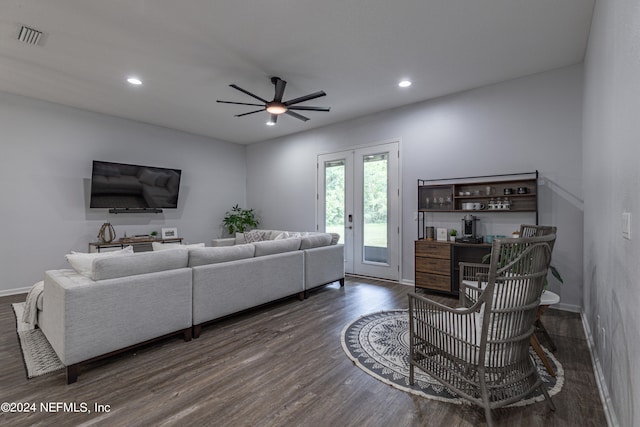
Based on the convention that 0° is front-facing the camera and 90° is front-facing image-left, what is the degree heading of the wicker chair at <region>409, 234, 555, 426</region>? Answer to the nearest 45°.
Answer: approximately 135°

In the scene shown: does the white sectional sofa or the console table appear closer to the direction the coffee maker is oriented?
the white sectional sofa

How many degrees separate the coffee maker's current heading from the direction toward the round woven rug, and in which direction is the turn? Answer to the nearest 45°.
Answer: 0° — it already faces it

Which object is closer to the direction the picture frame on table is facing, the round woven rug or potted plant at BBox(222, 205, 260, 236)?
the round woven rug

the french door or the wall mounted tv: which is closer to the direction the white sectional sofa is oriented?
the wall mounted tv

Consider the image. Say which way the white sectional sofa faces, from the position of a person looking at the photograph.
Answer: facing away from the viewer and to the left of the viewer

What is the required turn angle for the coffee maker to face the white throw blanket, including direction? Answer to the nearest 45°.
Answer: approximately 45° to its right

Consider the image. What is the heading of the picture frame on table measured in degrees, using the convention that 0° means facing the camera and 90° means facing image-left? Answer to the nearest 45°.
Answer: approximately 0°

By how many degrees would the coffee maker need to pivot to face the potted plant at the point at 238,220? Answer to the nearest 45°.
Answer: approximately 90° to its right

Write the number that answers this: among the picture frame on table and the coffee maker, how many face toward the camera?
2

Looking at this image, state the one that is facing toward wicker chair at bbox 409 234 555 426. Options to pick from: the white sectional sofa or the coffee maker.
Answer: the coffee maker
